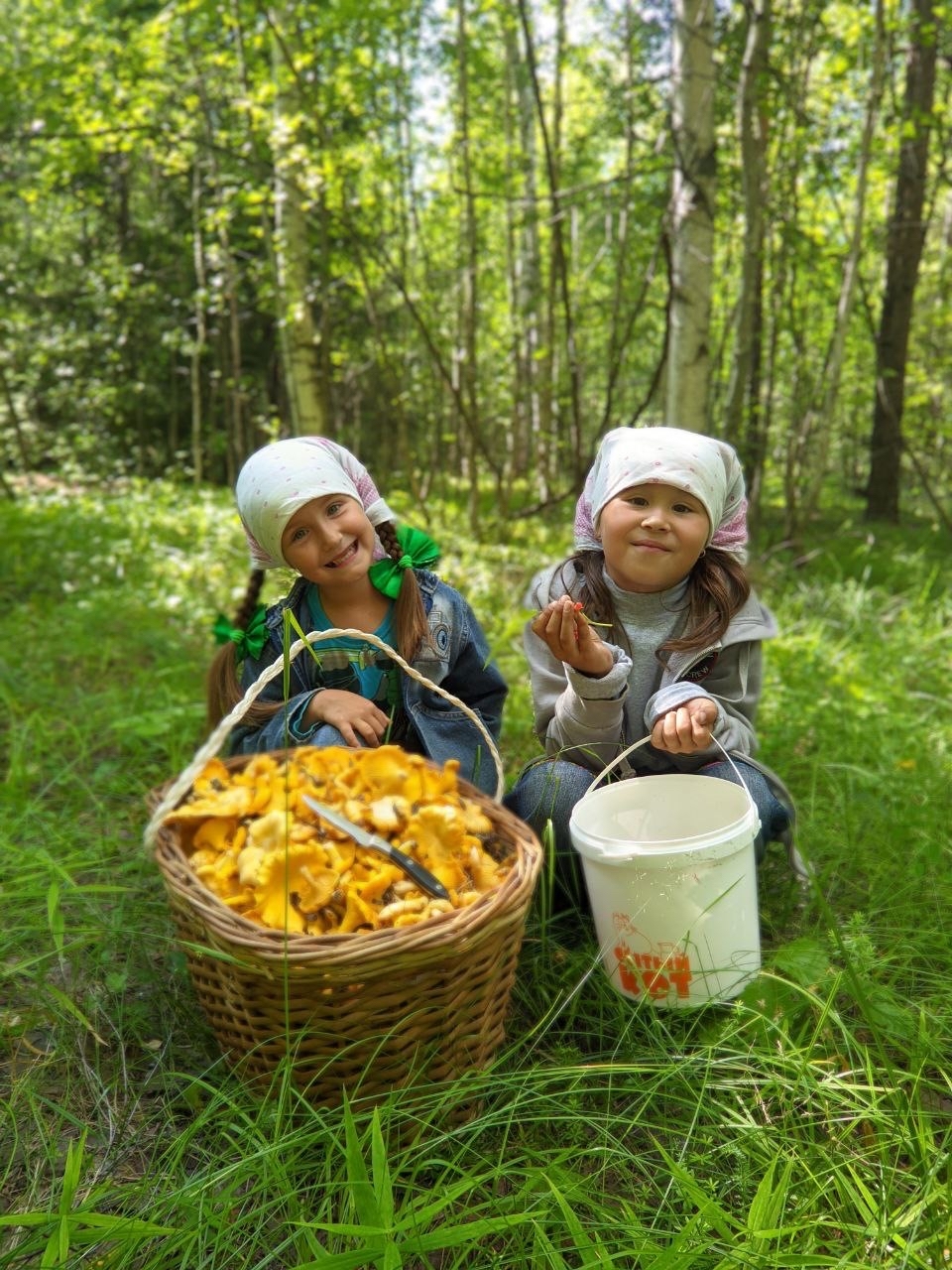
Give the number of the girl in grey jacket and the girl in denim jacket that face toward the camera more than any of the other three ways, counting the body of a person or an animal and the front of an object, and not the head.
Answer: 2

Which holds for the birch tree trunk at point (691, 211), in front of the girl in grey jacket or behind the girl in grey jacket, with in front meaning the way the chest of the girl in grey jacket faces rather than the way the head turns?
behind

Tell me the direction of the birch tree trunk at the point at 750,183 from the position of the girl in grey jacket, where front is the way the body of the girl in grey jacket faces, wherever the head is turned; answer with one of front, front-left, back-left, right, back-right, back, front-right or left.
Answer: back

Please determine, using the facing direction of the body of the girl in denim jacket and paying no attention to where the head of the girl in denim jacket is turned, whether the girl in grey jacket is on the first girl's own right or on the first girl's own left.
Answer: on the first girl's own left

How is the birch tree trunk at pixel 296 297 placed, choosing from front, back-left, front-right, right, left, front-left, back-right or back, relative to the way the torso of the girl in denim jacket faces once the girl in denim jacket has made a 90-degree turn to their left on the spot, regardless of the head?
left

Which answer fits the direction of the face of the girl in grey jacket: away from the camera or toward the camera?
toward the camera

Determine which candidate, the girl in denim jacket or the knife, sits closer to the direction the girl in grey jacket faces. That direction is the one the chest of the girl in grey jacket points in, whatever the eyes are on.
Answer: the knife

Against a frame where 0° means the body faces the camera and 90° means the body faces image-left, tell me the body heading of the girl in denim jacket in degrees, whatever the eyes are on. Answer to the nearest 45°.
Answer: approximately 0°

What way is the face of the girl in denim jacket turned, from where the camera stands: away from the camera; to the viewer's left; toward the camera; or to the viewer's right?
toward the camera

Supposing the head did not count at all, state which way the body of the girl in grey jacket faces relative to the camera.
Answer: toward the camera

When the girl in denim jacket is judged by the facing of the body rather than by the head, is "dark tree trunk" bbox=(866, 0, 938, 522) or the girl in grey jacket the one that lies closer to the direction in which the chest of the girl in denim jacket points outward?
the girl in grey jacket

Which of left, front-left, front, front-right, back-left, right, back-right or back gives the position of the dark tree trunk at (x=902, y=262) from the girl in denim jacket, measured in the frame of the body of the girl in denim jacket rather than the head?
back-left

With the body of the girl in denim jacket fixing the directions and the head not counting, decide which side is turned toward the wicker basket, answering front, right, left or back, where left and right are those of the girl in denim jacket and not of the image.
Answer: front

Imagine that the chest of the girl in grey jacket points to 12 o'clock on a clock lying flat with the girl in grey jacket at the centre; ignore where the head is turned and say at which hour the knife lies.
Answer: The knife is roughly at 1 o'clock from the girl in grey jacket.

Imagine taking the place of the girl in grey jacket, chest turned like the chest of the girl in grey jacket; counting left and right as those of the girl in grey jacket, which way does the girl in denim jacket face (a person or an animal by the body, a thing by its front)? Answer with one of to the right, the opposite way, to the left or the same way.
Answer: the same way

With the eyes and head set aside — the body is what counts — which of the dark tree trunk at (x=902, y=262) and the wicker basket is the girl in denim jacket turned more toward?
the wicker basket
